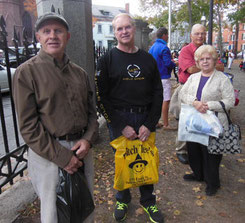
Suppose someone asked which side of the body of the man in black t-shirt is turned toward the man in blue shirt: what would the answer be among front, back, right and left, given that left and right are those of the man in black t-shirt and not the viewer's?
back

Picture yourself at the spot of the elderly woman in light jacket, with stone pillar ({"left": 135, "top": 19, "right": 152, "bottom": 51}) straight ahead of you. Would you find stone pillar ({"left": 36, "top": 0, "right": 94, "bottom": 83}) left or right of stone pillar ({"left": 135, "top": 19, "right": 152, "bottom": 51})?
left

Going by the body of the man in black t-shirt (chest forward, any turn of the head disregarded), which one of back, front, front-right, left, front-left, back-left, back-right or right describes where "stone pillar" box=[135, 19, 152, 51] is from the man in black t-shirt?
back

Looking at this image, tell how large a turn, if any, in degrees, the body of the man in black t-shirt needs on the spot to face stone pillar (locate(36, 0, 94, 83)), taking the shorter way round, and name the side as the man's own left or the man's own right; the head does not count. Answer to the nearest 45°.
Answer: approximately 135° to the man's own right

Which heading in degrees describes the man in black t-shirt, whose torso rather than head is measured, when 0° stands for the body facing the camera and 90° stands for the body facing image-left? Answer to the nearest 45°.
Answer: approximately 0°

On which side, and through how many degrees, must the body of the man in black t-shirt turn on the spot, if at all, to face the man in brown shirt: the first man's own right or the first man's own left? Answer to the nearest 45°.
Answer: approximately 45° to the first man's own right
